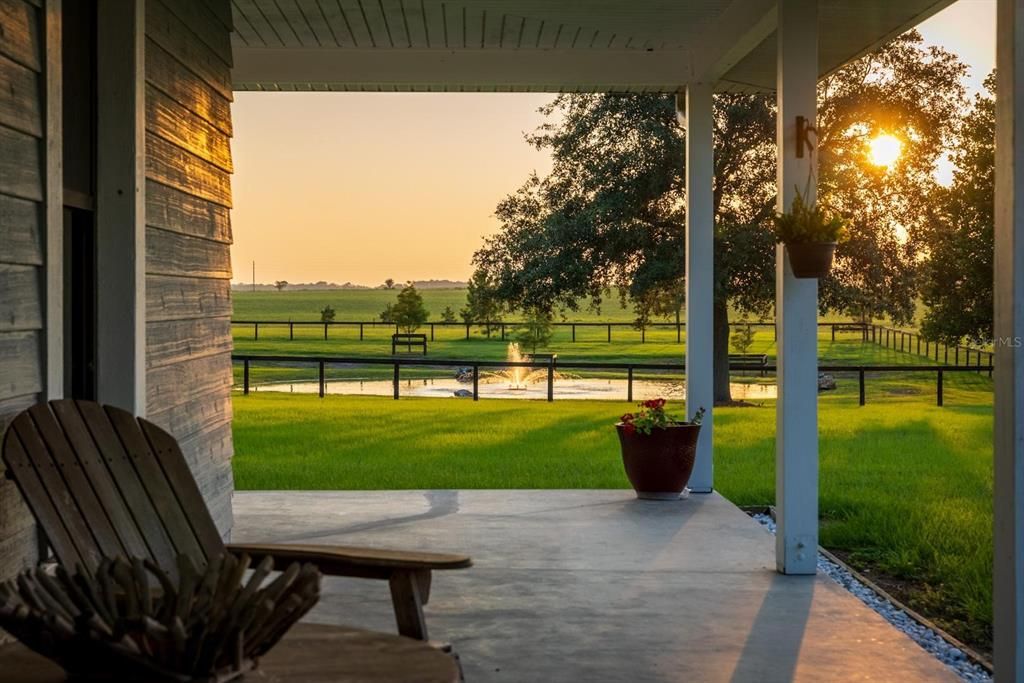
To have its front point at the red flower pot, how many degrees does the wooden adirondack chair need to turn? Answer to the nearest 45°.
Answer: approximately 90° to its left

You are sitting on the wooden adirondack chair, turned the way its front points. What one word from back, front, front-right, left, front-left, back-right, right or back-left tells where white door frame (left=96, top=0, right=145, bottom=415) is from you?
back-left

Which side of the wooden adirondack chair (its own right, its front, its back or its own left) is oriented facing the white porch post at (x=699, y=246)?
left

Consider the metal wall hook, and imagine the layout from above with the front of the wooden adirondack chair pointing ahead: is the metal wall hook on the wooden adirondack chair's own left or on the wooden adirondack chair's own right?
on the wooden adirondack chair's own left

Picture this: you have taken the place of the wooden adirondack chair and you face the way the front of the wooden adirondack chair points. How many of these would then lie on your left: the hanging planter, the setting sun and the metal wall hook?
3

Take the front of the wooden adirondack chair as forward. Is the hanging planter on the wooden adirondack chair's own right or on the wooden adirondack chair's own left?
on the wooden adirondack chair's own left

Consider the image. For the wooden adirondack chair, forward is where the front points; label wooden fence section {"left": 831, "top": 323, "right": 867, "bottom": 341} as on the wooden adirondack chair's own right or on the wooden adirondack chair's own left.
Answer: on the wooden adirondack chair's own left

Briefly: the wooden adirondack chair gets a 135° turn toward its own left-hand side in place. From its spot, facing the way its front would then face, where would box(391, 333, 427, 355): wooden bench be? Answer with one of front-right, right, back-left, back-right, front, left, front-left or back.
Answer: front

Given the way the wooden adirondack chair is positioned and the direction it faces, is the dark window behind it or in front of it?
behind

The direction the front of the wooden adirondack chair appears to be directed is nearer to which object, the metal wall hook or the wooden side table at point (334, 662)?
the wooden side table

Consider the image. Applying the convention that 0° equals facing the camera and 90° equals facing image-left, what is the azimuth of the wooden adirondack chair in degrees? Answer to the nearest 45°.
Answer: approximately 315°

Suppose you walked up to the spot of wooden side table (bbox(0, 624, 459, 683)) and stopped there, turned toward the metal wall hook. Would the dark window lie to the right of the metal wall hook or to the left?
left
